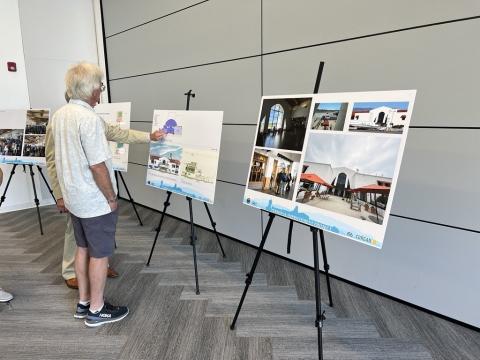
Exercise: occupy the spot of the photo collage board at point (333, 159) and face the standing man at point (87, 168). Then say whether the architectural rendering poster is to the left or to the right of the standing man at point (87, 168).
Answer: right

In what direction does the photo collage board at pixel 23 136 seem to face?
toward the camera

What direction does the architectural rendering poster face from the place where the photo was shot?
facing the viewer and to the left of the viewer

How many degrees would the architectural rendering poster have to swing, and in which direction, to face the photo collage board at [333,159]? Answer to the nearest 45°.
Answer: approximately 90° to its left

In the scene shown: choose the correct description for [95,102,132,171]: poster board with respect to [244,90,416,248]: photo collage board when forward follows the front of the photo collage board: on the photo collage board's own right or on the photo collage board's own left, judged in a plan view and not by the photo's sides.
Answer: on the photo collage board's own right

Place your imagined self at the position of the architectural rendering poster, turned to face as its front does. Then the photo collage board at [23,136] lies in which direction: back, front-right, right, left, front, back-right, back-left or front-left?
right

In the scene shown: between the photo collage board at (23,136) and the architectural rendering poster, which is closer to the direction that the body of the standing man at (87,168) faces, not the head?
the architectural rendering poster

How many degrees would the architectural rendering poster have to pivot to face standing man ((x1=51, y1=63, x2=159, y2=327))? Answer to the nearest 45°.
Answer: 0° — it already faces them

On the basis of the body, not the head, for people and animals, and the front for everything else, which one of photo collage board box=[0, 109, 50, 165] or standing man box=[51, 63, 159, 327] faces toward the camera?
the photo collage board

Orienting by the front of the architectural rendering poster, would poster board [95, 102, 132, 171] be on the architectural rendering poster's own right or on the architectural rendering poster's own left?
on the architectural rendering poster's own right

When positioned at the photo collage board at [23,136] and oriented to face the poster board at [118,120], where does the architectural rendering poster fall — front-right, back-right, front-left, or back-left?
front-right

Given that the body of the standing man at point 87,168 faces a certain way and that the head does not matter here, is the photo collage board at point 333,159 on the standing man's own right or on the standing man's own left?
on the standing man's own right

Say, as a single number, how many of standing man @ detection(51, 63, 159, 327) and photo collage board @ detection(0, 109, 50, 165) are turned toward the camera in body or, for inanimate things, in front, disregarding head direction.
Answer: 1

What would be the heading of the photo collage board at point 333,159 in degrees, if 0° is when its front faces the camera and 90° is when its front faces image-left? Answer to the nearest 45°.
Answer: approximately 45°

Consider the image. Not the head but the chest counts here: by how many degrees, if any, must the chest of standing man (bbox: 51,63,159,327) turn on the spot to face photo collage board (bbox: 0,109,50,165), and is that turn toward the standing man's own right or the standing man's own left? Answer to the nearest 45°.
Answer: approximately 45° to the standing man's own left

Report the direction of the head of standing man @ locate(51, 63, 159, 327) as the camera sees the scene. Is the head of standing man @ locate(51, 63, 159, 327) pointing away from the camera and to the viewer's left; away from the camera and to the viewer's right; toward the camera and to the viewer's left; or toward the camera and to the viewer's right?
away from the camera and to the viewer's right

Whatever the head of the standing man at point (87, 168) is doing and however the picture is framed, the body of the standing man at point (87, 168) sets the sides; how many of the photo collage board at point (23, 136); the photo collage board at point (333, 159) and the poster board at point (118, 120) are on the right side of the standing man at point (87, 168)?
1
